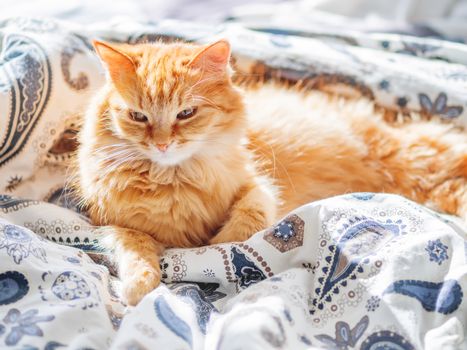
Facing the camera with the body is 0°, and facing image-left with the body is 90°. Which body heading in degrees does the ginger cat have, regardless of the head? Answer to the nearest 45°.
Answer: approximately 45°
